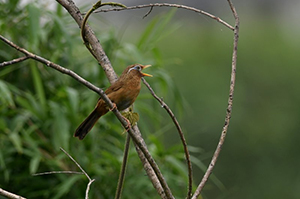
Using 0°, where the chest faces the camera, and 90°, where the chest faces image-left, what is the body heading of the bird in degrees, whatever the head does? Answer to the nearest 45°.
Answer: approximately 270°

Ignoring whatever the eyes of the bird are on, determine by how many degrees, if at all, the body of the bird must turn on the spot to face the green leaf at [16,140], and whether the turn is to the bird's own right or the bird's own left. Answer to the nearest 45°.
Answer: approximately 135° to the bird's own left

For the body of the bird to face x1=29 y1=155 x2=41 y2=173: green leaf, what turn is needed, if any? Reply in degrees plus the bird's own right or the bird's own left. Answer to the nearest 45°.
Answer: approximately 135° to the bird's own left
